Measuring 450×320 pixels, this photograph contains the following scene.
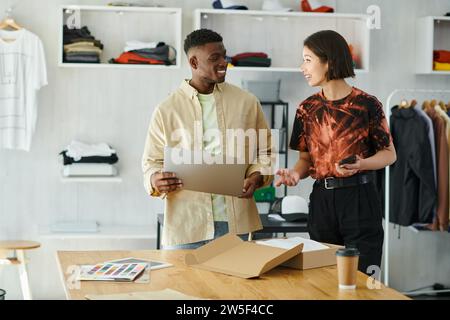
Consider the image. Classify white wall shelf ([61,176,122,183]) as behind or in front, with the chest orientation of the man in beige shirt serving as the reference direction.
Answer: behind

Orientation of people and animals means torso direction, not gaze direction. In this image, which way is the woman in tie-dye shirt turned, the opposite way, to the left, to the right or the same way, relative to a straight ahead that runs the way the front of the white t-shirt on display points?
to the right

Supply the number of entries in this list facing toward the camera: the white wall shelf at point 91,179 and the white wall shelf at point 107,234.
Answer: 2

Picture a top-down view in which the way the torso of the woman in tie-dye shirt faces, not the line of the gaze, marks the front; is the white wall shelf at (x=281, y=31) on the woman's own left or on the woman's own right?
on the woman's own right

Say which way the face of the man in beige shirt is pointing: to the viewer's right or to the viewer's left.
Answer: to the viewer's right

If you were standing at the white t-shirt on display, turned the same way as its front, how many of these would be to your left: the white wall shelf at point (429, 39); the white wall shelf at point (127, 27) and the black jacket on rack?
3

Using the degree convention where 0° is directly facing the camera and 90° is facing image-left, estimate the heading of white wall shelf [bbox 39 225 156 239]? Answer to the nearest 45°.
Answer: approximately 0°
